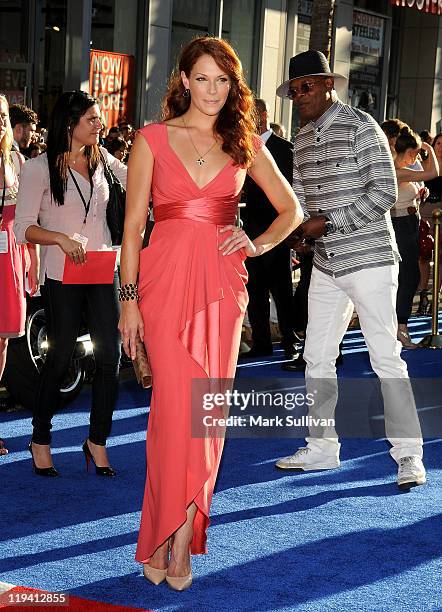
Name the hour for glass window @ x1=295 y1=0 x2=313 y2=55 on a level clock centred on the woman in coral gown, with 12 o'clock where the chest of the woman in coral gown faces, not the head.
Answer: The glass window is roughly at 6 o'clock from the woman in coral gown.

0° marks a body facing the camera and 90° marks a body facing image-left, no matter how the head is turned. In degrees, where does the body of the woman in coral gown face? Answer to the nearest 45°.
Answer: approximately 0°

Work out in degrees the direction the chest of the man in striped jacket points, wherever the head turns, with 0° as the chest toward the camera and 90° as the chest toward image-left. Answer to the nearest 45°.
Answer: approximately 45°

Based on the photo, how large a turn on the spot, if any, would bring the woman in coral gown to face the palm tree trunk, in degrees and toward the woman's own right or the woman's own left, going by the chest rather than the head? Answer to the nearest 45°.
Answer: approximately 180°

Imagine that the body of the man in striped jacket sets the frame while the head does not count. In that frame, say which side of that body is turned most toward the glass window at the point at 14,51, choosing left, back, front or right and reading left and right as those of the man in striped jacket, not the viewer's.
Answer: right

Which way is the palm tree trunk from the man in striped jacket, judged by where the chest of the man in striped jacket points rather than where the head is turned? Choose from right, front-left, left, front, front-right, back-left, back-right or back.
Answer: back-right

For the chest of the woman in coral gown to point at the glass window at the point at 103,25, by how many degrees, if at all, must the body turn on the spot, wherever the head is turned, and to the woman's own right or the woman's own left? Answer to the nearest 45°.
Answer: approximately 180°
